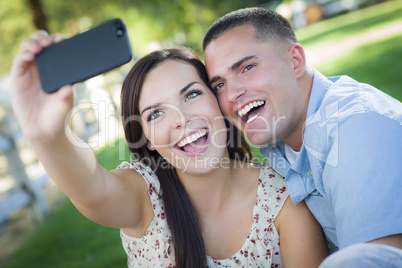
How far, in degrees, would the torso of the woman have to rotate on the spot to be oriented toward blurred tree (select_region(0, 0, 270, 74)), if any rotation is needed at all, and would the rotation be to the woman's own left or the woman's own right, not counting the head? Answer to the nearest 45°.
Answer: approximately 180°

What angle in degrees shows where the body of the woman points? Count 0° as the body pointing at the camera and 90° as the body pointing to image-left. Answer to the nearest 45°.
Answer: approximately 0°

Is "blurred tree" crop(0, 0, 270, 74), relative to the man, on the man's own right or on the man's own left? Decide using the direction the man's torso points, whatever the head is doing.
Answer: on the man's own right

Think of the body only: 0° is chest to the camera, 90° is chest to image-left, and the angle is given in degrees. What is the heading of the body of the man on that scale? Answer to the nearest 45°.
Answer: approximately 45°
